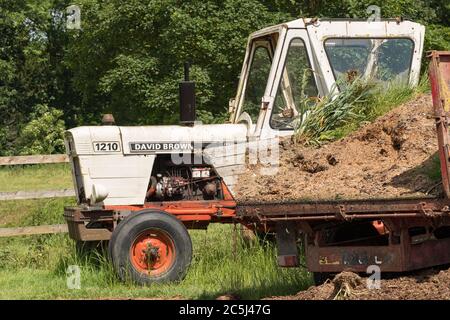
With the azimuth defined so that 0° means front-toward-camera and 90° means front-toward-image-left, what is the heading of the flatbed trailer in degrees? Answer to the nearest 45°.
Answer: approximately 90°

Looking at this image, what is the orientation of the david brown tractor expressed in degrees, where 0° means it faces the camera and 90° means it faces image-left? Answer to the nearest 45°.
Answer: approximately 90°

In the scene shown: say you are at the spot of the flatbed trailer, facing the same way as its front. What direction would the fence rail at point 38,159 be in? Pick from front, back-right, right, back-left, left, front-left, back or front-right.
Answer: front-right

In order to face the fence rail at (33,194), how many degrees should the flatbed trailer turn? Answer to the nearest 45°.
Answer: approximately 45° to its right

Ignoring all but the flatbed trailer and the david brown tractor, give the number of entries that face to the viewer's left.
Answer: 2

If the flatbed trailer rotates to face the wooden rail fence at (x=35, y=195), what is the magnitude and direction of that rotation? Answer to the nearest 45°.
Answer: approximately 45° to its right
